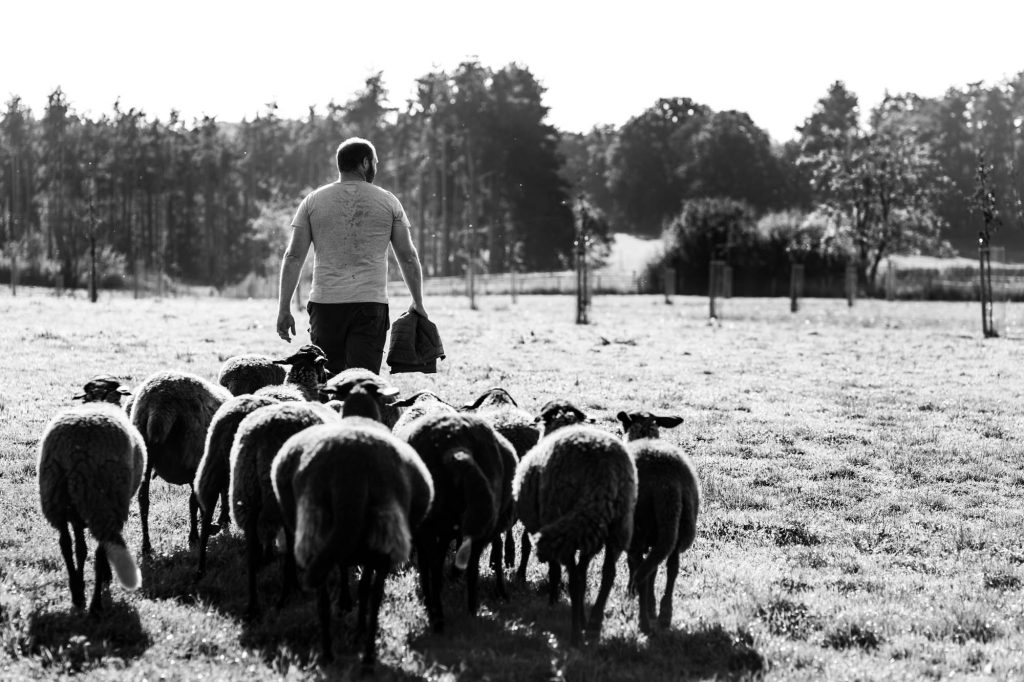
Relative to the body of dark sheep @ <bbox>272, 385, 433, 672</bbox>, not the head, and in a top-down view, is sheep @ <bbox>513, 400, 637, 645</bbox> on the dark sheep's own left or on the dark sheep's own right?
on the dark sheep's own right

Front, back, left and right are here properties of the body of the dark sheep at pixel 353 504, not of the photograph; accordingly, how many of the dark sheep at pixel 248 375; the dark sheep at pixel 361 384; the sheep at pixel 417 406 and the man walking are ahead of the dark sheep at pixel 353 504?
4

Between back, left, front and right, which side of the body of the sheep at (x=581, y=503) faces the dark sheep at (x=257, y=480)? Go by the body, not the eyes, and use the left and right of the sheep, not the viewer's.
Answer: left

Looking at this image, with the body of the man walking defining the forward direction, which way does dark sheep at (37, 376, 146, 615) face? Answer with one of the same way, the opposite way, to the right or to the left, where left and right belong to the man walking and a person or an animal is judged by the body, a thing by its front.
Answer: the same way

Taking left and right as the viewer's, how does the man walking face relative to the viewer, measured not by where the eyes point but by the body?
facing away from the viewer

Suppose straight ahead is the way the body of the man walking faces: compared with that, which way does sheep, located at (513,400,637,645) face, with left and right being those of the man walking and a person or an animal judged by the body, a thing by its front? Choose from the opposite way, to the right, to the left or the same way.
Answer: the same way

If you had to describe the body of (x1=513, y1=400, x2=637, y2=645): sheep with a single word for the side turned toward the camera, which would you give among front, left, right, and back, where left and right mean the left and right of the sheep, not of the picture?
back

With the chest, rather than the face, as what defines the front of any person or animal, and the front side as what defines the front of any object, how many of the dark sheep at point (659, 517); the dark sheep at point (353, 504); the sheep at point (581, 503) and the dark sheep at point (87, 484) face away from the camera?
4

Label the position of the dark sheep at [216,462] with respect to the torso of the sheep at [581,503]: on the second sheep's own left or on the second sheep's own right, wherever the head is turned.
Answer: on the second sheep's own left

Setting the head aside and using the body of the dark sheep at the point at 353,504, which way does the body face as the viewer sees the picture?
away from the camera

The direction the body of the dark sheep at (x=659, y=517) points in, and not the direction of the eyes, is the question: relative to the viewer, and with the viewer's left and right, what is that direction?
facing away from the viewer

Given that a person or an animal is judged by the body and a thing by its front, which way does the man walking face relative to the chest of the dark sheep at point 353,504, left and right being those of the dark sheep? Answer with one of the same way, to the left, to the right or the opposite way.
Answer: the same way

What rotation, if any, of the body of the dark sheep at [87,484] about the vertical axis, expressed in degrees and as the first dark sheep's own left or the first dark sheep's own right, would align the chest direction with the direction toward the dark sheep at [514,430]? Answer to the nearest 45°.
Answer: approximately 90° to the first dark sheep's own right

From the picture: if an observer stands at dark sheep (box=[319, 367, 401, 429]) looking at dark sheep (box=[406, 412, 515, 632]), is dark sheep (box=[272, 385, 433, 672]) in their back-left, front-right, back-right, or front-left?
front-right

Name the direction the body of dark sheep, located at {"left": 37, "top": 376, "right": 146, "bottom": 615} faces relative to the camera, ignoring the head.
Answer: away from the camera

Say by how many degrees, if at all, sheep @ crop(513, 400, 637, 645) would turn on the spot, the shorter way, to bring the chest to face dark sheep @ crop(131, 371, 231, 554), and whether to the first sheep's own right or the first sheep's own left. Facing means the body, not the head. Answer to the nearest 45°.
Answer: approximately 45° to the first sheep's own left

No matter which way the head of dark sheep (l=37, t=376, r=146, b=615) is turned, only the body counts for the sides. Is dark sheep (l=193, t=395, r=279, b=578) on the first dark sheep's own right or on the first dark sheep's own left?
on the first dark sheep's own right

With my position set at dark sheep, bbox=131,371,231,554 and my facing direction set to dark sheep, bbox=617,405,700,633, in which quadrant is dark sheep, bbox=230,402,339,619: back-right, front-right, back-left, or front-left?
front-right

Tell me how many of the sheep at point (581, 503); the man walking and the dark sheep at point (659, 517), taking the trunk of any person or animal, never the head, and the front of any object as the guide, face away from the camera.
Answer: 3

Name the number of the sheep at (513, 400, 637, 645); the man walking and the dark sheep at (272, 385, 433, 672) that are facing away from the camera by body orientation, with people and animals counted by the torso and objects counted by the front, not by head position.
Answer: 3
